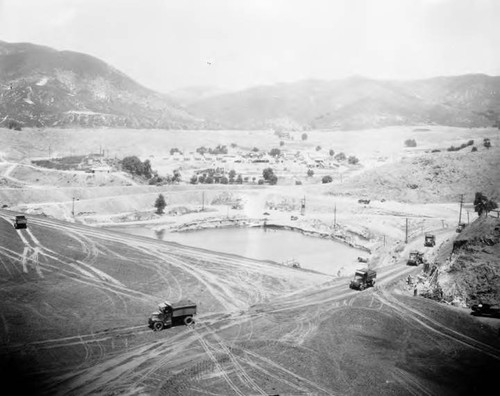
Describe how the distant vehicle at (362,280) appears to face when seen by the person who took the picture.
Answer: facing the viewer and to the left of the viewer

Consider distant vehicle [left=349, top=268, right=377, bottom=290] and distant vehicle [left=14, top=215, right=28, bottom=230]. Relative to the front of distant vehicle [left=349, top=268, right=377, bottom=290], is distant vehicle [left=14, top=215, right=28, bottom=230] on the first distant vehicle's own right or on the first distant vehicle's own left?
on the first distant vehicle's own right

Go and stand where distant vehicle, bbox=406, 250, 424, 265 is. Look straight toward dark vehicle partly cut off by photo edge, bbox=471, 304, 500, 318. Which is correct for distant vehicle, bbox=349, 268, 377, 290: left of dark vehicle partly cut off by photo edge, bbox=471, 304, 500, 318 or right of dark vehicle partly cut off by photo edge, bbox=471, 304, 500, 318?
right

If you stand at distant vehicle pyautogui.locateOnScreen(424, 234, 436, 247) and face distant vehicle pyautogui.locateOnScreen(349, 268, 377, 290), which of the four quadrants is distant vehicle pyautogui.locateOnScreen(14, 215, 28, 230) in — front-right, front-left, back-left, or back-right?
front-right

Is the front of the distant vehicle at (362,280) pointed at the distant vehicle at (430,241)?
no

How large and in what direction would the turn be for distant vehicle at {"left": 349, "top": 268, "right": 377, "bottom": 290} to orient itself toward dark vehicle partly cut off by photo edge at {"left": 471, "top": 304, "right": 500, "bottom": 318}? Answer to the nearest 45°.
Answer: approximately 90° to its left

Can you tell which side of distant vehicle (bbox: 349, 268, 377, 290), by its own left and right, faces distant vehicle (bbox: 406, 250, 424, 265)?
back

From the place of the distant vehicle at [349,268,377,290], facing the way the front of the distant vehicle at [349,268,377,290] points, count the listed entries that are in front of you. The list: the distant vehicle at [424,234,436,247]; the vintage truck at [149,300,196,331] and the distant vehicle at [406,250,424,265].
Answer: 1

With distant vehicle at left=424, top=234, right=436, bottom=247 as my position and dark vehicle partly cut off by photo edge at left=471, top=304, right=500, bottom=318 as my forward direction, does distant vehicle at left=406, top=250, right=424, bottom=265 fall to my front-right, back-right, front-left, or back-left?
front-right

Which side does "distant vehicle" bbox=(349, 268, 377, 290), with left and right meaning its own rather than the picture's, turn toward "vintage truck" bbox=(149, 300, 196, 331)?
front
